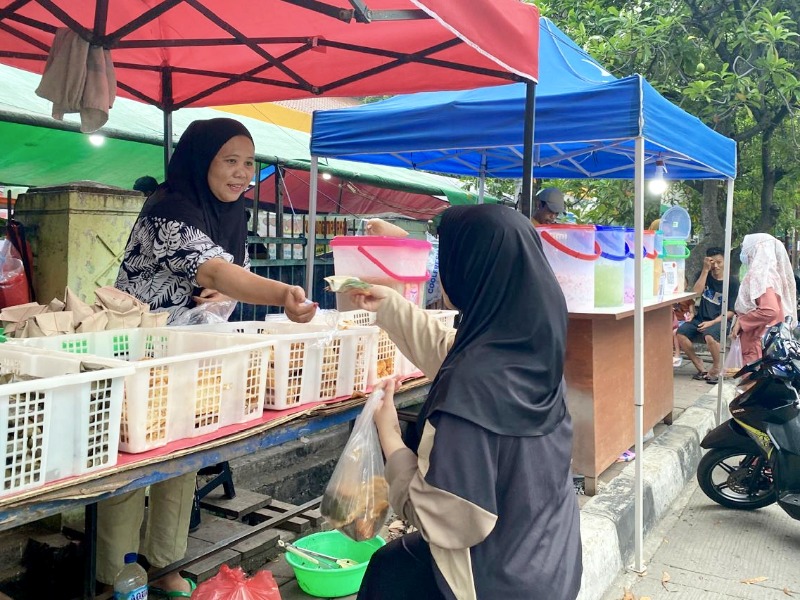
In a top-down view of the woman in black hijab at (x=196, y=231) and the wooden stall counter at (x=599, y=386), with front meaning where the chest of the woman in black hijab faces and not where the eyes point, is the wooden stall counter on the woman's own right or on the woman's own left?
on the woman's own left

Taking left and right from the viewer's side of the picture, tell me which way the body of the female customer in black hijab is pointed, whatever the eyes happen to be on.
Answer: facing away from the viewer and to the left of the viewer

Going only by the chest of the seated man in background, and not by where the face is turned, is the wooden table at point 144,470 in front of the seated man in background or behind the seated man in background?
in front

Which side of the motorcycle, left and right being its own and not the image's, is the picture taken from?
left

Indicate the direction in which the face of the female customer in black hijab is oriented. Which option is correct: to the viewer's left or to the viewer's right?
to the viewer's left

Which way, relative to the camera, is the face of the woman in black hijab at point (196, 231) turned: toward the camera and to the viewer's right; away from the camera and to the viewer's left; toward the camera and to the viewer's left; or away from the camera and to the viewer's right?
toward the camera and to the viewer's right

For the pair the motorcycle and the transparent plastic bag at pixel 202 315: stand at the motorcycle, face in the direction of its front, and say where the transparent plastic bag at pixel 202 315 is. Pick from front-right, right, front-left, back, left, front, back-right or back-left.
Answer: front-left
